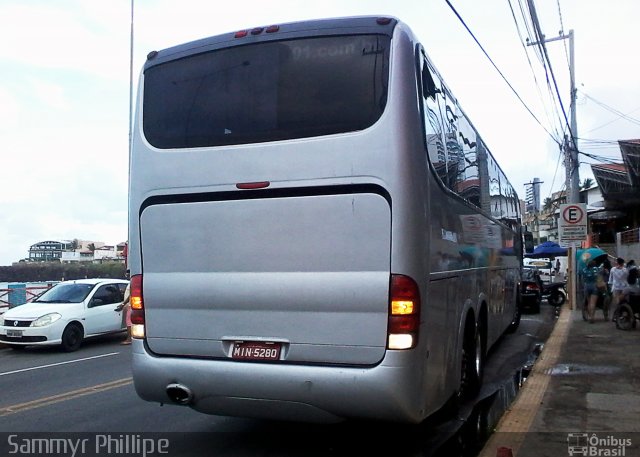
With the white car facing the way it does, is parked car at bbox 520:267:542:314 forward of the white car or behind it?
behind

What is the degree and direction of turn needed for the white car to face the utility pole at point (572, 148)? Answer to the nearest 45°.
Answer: approximately 135° to its left

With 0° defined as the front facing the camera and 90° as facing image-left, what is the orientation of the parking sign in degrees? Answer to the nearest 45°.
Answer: approximately 0°

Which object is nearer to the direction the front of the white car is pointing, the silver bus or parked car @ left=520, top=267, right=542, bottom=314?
the silver bus

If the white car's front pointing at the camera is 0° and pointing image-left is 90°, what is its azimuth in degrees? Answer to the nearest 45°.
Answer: approximately 45°
